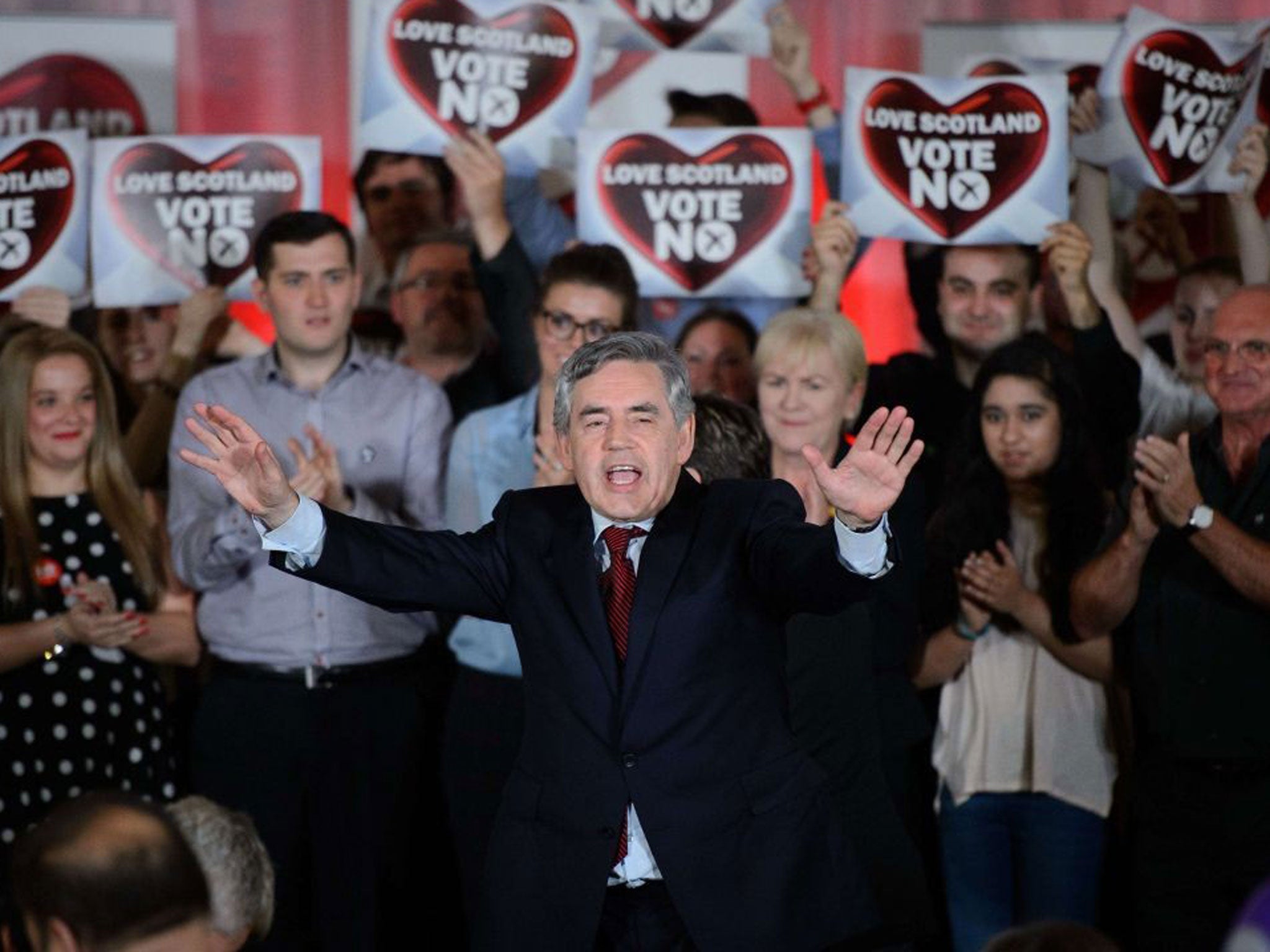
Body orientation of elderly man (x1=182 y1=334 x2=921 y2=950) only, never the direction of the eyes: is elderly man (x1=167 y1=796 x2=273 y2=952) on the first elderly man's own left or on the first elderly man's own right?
on the first elderly man's own right

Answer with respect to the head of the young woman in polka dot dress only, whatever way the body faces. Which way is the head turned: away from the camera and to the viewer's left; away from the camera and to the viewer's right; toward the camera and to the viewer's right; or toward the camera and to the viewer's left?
toward the camera and to the viewer's right

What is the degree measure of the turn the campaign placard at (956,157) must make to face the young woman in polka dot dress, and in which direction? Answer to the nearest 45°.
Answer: approximately 45° to its right

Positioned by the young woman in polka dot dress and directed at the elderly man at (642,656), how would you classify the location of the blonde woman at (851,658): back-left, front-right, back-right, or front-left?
front-left

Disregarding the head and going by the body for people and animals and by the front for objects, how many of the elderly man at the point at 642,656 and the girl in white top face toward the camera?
2

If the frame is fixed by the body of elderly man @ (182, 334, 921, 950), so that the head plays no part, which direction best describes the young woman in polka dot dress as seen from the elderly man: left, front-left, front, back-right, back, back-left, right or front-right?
back-right

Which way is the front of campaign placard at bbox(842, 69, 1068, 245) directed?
toward the camera

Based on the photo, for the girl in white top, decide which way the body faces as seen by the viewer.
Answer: toward the camera

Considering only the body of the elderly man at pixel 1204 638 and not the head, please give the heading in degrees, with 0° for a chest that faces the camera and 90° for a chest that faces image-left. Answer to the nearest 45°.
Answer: approximately 45°

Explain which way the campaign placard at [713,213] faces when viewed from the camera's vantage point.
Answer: facing the viewer

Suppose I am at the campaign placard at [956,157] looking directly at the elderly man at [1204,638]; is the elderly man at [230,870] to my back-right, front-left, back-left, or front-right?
front-right
